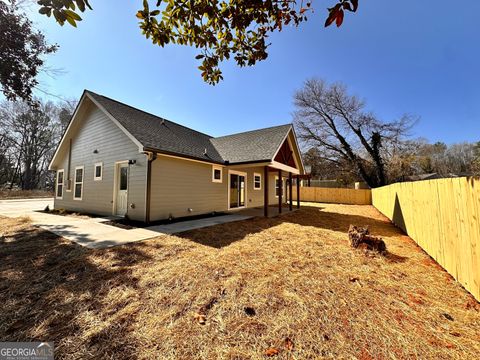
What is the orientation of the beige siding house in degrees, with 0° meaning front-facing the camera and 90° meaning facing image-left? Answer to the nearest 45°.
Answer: approximately 135°

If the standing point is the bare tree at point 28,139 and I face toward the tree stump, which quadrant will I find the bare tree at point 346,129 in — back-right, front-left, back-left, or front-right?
front-left

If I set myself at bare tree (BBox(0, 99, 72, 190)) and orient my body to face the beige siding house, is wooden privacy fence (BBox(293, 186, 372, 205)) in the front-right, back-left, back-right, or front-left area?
front-left

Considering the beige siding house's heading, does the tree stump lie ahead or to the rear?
to the rear

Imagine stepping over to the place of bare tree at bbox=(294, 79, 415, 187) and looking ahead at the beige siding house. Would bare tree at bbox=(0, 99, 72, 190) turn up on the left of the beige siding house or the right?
right

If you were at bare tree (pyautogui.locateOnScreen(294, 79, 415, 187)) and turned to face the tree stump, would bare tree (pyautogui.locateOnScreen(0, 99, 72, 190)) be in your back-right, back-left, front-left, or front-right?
front-right

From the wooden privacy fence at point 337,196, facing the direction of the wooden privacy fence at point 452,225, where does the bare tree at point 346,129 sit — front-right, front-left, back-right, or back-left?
back-left

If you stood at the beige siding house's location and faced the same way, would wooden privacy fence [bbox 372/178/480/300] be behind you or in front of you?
behind

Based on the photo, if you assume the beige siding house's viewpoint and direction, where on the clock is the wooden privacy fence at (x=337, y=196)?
The wooden privacy fence is roughly at 4 o'clock from the beige siding house.

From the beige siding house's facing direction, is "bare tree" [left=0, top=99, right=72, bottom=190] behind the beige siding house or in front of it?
in front
